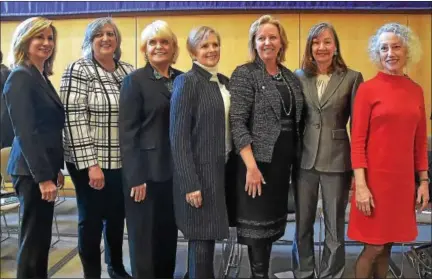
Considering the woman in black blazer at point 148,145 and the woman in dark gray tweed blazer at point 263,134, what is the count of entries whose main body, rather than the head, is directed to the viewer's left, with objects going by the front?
0

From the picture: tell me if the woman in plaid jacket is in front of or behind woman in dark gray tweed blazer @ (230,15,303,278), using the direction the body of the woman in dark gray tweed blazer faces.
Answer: behind

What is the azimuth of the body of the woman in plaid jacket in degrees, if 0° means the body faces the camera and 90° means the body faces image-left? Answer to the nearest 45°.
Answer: approximately 315°

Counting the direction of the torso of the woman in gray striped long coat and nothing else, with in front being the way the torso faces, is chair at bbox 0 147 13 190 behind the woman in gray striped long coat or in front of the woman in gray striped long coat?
behind

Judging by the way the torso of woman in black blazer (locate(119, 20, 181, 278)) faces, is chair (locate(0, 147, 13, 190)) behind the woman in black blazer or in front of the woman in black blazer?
behind

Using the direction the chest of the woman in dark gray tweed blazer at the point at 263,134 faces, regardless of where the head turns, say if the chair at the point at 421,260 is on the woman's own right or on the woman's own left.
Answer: on the woman's own left
